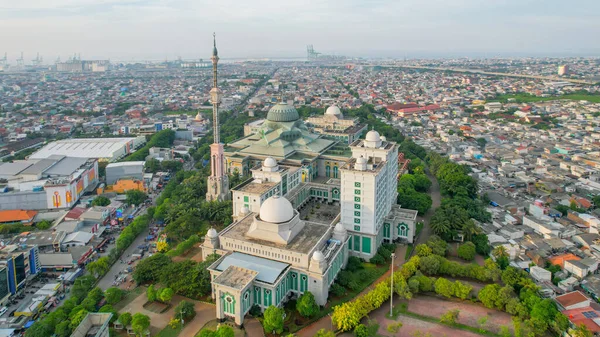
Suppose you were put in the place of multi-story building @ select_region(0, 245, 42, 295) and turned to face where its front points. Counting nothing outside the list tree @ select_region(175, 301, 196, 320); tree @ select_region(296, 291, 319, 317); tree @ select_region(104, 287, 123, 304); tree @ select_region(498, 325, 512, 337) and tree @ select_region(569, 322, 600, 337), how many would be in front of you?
5

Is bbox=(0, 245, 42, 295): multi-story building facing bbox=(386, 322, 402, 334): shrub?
yes

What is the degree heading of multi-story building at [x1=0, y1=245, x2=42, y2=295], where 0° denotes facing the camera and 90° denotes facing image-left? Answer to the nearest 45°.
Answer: approximately 315°

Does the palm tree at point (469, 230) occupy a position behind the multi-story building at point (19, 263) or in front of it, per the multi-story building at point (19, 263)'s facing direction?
in front

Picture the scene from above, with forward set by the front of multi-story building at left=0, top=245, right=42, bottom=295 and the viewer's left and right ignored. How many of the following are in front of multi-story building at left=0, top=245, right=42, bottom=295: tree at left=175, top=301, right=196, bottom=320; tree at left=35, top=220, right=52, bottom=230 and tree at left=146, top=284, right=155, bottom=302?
2

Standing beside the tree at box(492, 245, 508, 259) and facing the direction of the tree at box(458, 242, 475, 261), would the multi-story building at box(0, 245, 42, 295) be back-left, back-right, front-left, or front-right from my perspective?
front-left

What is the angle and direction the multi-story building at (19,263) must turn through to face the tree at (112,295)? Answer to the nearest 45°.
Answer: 0° — it already faces it

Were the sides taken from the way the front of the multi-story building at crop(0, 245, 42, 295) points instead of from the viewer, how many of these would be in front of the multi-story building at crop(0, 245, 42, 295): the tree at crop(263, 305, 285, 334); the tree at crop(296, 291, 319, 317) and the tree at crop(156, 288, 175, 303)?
3

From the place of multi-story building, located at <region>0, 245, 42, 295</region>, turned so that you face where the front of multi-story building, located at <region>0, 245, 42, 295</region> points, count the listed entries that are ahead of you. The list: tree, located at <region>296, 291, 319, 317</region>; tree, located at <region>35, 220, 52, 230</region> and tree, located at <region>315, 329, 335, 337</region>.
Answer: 2

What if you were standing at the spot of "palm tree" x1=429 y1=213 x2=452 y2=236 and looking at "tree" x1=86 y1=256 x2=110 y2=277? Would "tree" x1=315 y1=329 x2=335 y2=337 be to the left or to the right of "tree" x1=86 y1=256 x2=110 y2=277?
left

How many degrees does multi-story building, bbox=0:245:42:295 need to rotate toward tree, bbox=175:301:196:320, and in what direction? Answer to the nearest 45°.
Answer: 0° — it already faces it

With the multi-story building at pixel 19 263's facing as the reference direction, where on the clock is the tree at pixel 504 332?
The tree is roughly at 12 o'clock from the multi-story building.

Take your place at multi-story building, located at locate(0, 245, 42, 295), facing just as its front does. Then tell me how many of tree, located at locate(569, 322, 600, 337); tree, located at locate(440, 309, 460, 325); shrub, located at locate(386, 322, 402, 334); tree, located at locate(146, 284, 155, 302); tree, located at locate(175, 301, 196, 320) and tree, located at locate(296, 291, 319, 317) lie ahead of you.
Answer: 6

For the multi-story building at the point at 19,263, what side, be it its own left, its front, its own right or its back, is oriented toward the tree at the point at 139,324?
front

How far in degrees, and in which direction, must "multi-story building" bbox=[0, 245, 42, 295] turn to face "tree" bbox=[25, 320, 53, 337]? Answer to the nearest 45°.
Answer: approximately 45° to its right

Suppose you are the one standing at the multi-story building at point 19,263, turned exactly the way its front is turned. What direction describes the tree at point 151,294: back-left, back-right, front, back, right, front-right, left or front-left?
front

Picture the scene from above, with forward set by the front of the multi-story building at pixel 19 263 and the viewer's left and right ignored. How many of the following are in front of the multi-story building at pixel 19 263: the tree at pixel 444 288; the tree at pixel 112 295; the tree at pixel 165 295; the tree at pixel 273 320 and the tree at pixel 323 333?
5

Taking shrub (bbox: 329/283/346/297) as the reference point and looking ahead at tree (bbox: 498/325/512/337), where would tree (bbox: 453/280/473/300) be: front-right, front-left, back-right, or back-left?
front-left

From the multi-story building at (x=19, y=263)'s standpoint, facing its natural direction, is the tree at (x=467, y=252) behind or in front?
in front

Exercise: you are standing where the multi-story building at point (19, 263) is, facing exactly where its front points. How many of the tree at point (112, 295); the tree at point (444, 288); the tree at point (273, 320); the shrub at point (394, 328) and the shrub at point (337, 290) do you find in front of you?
5

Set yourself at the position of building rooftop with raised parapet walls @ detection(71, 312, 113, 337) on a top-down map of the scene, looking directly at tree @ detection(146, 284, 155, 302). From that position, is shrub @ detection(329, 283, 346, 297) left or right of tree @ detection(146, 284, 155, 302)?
right

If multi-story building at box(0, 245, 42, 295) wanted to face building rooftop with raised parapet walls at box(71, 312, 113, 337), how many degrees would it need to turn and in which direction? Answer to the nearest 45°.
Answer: approximately 45° to its right
